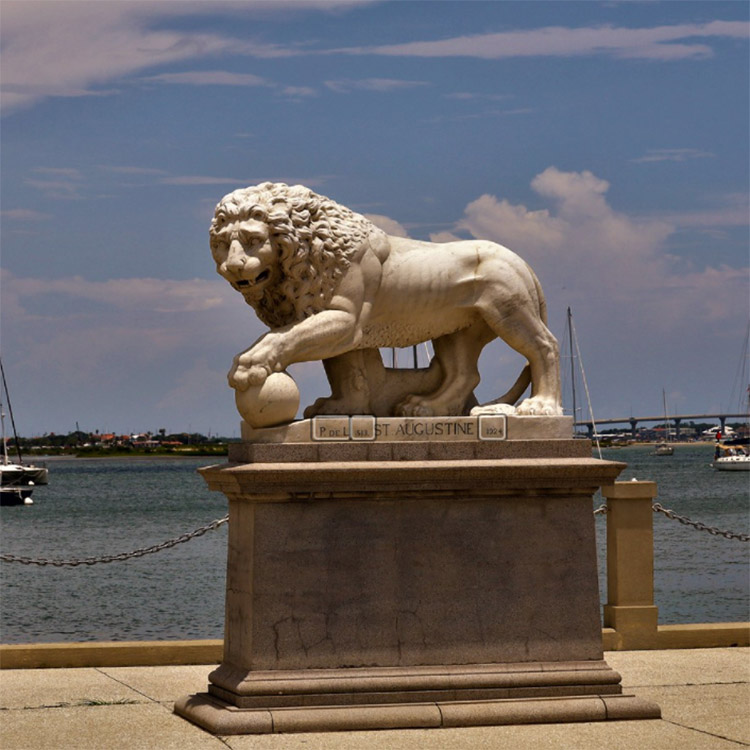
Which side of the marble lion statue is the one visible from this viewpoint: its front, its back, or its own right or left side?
left

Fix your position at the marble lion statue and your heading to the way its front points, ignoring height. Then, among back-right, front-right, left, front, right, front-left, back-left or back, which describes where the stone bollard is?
back-right
